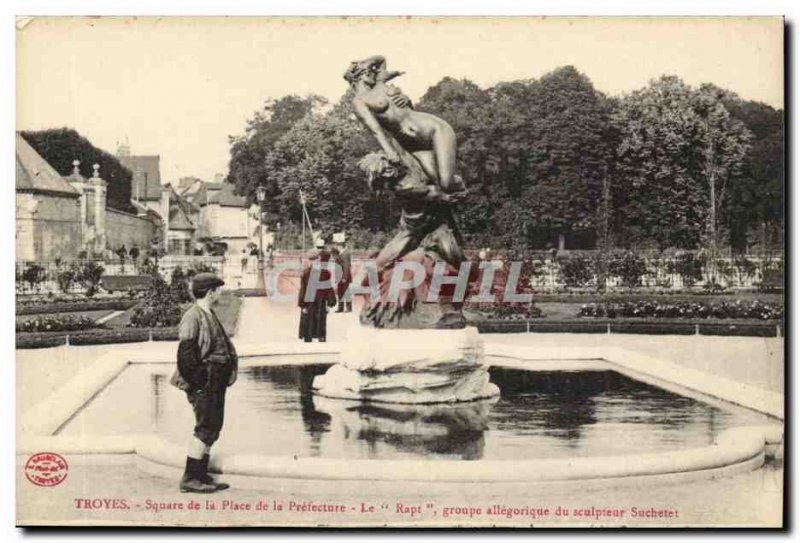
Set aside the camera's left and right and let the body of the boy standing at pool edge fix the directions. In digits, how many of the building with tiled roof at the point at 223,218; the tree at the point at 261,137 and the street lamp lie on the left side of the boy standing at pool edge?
3

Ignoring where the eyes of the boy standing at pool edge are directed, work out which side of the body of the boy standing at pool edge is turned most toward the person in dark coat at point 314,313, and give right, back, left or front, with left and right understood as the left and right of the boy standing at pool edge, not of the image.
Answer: left

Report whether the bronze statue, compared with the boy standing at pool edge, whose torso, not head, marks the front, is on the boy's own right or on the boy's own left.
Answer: on the boy's own left

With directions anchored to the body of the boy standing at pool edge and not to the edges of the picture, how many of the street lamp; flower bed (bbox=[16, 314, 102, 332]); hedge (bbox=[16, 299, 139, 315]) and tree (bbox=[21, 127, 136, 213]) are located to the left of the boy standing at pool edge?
4

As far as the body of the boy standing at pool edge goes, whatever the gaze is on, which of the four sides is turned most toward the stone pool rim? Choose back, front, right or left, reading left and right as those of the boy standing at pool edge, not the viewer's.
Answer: front

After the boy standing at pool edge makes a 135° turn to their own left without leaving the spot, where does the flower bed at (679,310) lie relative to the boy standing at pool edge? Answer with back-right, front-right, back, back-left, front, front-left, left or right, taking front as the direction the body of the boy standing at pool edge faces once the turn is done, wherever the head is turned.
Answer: right

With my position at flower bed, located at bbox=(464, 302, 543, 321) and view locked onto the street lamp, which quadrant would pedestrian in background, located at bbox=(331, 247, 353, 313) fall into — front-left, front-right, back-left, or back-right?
front-left

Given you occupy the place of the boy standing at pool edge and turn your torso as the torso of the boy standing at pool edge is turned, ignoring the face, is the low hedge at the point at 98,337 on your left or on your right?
on your left

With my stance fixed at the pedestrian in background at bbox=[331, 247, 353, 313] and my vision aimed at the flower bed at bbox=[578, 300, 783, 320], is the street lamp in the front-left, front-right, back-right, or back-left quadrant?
back-left

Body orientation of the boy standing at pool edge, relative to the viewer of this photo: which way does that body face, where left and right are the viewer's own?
facing to the right of the viewer

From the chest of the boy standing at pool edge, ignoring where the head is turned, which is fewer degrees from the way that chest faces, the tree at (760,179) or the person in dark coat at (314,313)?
the tree

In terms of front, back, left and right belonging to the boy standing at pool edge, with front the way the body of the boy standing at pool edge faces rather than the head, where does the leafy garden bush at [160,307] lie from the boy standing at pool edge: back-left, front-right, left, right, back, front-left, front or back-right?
left

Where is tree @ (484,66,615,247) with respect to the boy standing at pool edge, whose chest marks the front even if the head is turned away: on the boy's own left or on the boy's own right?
on the boy's own left

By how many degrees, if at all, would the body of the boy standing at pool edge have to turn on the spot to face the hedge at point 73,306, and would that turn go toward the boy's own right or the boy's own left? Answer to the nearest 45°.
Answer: approximately 90° to the boy's own left
